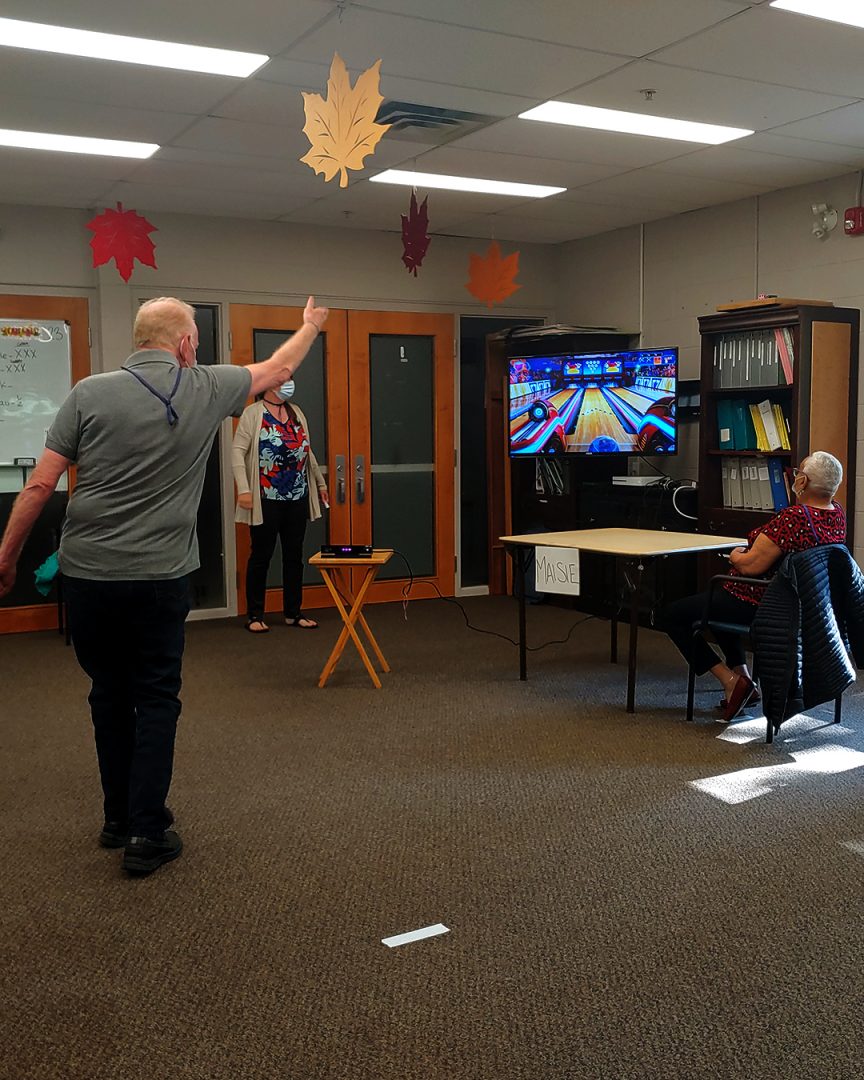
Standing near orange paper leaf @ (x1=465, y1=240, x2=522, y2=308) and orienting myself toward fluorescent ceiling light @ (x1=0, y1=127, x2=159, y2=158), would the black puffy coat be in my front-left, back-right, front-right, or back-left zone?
back-left

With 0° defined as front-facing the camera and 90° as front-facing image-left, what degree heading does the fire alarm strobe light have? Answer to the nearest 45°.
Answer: approximately 45°

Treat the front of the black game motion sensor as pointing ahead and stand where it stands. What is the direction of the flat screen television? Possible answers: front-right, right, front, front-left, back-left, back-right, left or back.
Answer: back-left

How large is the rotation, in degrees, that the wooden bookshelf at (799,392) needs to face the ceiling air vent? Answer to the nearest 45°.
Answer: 0° — it already faces it

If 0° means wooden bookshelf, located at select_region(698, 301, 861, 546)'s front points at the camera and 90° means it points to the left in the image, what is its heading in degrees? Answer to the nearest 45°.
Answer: approximately 45°

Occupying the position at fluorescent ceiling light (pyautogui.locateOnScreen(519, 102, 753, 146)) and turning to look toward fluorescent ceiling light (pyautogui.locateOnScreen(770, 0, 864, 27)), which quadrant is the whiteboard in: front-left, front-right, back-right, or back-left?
back-right
